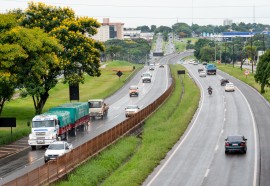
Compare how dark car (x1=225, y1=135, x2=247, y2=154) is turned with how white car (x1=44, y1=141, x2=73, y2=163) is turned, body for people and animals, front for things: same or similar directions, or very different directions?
very different directions

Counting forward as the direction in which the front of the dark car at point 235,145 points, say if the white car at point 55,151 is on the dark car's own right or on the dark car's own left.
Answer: on the dark car's own left

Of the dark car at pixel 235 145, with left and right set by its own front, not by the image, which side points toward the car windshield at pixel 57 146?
left

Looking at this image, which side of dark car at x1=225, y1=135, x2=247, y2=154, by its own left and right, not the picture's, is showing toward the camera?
back

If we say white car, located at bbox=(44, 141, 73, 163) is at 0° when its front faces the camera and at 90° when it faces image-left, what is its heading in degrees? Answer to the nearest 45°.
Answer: approximately 45°

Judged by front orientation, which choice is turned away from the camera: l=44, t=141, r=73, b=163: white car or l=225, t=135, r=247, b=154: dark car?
the dark car

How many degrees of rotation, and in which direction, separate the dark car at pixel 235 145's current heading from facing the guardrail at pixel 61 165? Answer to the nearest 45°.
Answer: approximately 135° to its left

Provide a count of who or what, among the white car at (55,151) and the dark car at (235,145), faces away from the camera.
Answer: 1

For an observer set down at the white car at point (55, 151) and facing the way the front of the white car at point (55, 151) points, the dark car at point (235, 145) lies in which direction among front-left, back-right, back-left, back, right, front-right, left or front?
back-left
